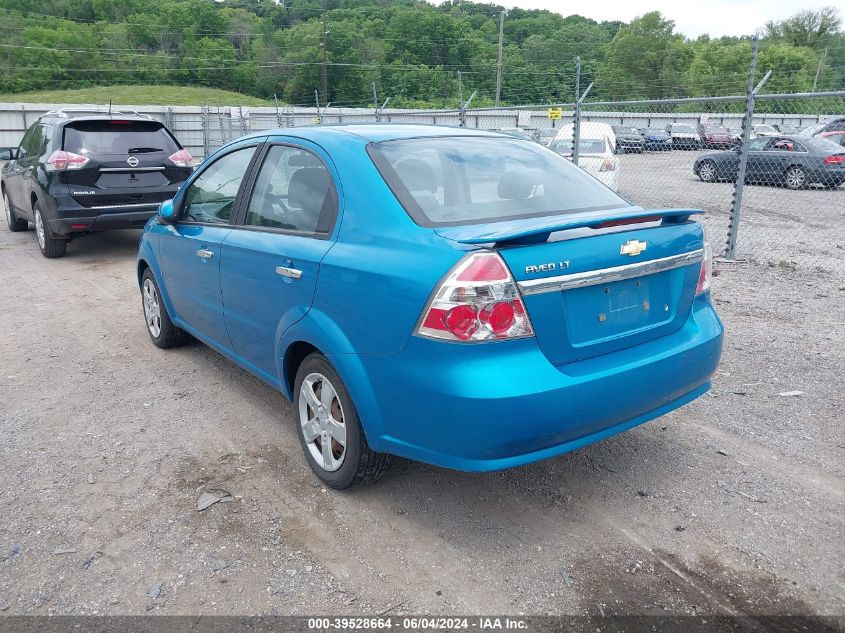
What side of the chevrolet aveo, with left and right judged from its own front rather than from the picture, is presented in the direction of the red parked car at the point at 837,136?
right

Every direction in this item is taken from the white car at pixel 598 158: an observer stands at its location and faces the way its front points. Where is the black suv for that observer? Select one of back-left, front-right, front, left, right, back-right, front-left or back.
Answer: left

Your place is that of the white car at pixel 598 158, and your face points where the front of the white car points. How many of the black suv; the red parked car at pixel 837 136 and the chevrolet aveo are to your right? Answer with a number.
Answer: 1

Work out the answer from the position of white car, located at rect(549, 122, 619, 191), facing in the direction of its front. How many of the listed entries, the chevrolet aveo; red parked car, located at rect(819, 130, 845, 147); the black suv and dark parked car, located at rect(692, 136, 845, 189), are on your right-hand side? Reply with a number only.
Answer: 2

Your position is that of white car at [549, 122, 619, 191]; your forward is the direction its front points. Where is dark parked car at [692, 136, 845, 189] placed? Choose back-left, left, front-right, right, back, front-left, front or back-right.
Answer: right

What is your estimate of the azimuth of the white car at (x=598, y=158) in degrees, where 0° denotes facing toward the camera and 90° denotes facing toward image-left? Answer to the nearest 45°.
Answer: approximately 135°

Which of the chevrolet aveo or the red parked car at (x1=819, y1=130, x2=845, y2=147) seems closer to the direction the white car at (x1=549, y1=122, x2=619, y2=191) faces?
the red parked car

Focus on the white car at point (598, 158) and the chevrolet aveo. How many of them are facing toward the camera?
0

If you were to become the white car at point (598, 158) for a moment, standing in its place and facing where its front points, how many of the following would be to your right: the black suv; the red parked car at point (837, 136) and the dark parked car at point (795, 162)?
2

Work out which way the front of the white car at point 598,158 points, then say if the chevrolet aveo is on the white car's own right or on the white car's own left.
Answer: on the white car's own left

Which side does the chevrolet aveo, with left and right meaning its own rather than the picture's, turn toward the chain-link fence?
right

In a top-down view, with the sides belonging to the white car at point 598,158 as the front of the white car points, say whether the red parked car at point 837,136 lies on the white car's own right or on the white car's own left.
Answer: on the white car's own right

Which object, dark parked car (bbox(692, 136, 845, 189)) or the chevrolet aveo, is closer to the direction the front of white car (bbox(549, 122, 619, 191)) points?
the dark parked car

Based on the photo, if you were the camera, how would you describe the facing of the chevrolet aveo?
facing away from the viewer and to the left of the viewer

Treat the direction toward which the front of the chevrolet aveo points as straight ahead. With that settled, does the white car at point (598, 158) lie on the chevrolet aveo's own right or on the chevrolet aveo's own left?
on the chevrolet aveo's own right
